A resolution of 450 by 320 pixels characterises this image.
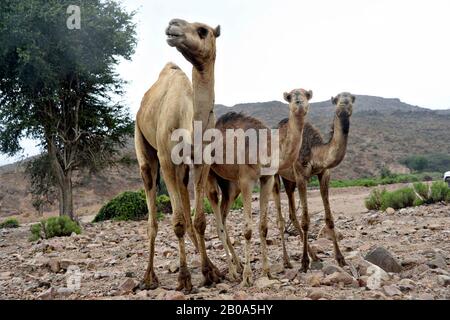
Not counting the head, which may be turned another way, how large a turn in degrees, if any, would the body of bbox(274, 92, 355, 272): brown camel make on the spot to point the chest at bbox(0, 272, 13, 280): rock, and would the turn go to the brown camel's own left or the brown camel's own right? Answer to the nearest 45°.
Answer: approximately 135° to the brown camel's own right

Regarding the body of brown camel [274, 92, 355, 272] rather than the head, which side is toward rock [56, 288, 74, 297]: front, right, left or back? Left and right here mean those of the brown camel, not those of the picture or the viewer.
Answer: right

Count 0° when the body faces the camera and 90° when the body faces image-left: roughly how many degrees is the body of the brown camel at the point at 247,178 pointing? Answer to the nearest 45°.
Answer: approximately 315°

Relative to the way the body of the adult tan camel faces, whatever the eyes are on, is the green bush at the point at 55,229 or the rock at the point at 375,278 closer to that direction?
the rock

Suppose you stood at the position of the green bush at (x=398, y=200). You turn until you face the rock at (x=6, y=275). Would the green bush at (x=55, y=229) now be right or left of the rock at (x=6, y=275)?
right

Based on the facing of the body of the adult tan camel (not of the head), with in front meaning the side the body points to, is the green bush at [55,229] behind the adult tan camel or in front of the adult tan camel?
behind

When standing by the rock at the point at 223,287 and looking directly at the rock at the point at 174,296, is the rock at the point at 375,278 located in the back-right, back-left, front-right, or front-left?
back-left

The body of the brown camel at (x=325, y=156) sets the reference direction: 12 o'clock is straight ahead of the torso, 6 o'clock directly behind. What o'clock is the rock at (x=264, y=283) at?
The rock is roughly at 2 o'clock from the brown camel.

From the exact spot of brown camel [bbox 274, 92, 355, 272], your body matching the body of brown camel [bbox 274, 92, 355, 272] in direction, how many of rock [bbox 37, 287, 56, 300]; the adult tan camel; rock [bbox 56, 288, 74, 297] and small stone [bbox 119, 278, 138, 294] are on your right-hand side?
4

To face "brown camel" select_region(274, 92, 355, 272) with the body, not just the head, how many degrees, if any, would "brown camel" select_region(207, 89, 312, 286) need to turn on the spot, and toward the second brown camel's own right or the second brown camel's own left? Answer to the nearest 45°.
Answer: approximately 90° to the second brown camel's own left
